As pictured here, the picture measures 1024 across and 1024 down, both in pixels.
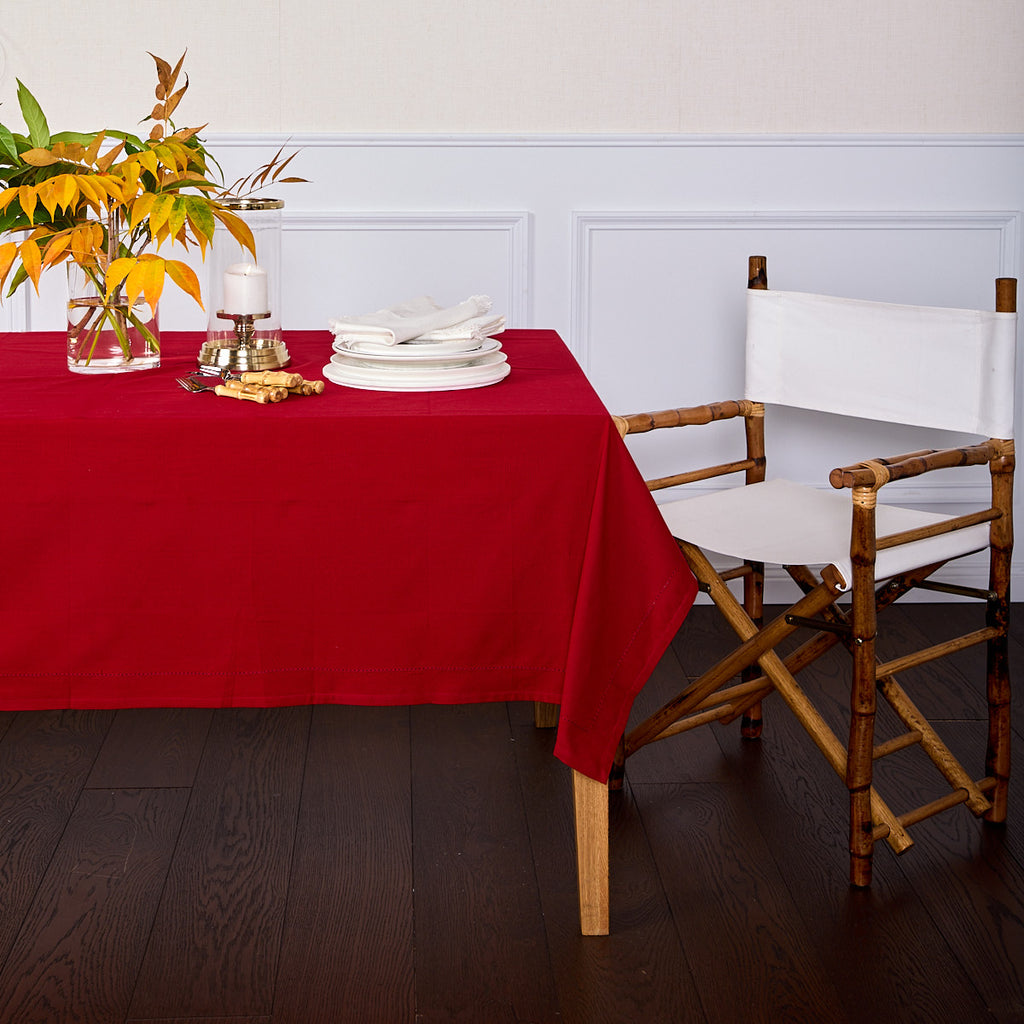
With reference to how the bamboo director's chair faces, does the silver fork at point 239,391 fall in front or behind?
in front

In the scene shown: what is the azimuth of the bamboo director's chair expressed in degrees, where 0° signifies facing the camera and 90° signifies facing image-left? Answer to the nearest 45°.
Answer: approximately 45°

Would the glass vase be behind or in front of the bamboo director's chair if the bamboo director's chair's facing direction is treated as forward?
in front
